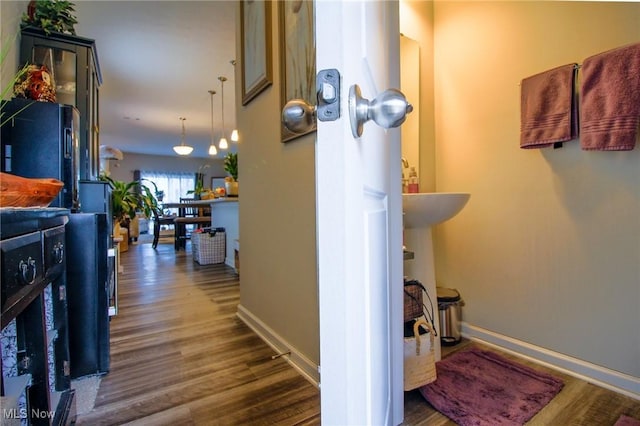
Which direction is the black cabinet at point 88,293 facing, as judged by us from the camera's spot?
facing to the right of the viewer

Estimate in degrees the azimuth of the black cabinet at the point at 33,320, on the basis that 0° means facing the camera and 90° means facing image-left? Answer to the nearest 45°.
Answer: approximately 315°

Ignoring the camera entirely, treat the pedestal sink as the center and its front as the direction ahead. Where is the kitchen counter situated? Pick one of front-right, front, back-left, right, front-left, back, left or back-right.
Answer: back-left

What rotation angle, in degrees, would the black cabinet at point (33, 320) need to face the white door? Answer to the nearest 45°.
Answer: approximately 45° to its right

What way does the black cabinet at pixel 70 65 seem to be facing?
to the viewer's right

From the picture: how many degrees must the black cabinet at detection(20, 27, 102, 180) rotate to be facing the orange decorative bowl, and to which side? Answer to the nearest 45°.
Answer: approximately 90° to its right

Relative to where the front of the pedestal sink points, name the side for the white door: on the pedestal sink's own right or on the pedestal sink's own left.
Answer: on the pedestal sink's own right

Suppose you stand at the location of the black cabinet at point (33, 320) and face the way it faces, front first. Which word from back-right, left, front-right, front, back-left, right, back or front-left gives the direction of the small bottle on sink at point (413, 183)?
front-left

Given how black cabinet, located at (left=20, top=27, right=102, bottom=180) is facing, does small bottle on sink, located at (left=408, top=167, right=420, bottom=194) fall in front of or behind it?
in front
